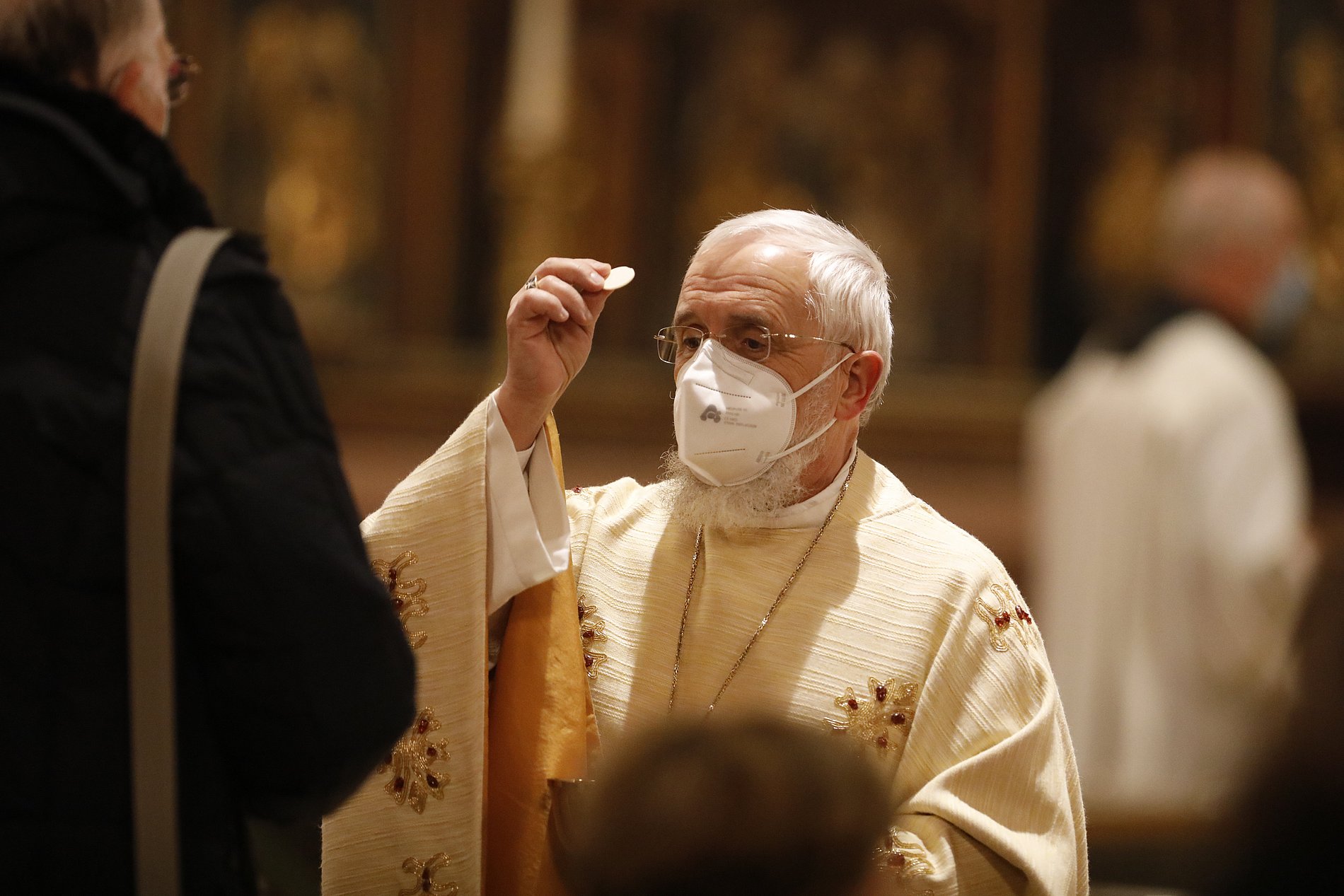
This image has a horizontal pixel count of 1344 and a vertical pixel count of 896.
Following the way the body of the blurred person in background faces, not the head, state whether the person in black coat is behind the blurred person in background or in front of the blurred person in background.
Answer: behind

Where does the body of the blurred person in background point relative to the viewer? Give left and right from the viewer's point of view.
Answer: facing away from the viewer and to the right of the viewer

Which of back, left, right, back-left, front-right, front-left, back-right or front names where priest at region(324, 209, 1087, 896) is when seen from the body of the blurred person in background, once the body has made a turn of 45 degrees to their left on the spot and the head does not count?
back

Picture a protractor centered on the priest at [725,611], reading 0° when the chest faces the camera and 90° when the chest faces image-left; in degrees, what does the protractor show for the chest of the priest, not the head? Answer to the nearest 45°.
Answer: approximately 45°

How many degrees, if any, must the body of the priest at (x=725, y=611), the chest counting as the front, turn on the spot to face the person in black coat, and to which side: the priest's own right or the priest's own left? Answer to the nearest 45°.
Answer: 0° — they already face them
